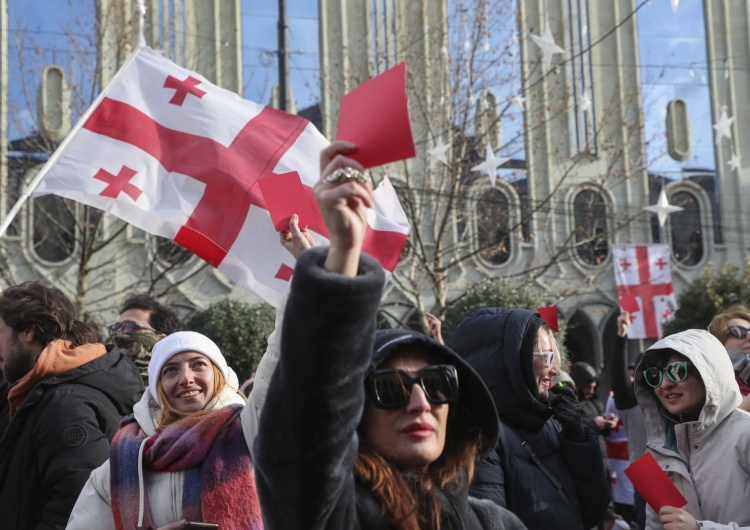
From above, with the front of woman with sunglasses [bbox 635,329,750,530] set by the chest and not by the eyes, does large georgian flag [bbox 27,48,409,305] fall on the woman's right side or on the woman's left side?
on the woman's right side

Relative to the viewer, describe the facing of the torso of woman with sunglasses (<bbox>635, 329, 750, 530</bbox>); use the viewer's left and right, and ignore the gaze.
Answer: facing the viewer and to the left of the viewer

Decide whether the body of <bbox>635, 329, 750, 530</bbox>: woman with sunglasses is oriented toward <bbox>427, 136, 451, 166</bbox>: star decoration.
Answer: no

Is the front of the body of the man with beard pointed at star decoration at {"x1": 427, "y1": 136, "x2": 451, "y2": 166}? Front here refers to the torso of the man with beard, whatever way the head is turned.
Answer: no

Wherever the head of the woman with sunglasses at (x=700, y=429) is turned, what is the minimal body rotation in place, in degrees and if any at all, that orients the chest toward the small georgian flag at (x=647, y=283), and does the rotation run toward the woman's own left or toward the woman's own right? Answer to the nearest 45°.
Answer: approximately 135° to the woman's own right

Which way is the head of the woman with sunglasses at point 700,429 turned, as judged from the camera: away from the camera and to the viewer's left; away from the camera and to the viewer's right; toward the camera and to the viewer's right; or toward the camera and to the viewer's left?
toward the camera and to the viewer's left

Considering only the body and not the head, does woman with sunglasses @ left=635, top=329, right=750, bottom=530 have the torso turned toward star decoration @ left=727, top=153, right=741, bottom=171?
no
